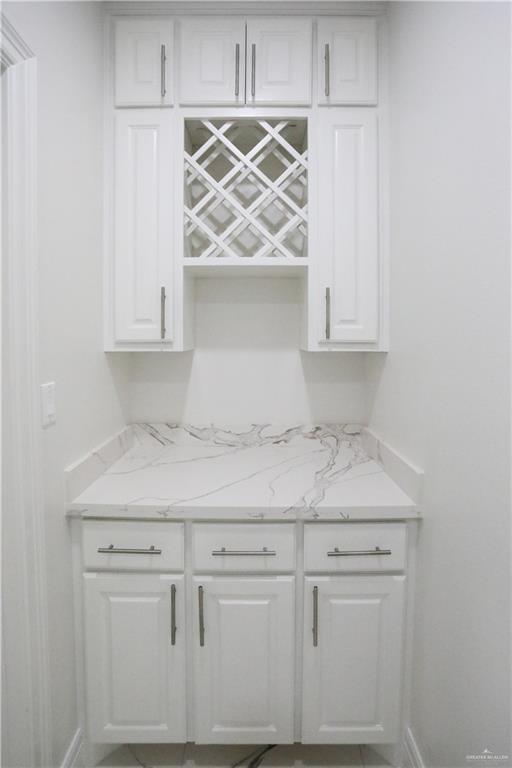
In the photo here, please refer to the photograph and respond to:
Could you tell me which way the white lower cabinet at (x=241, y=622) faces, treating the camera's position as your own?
facing the viewer
